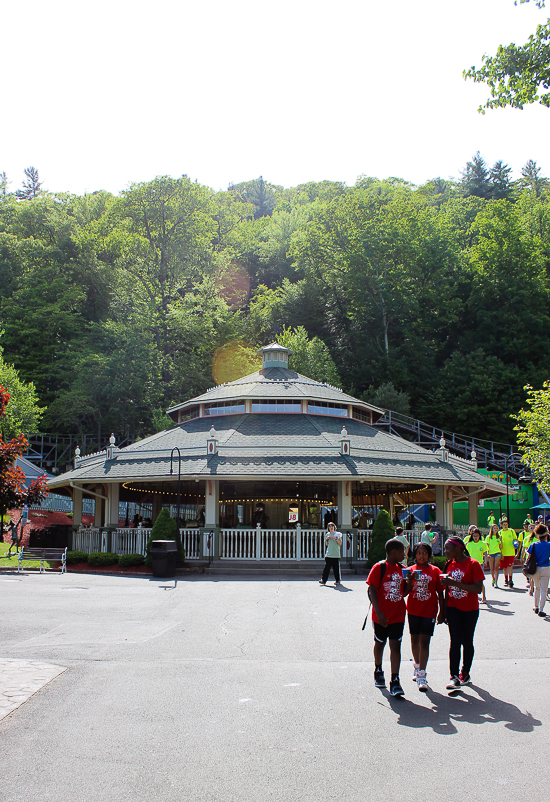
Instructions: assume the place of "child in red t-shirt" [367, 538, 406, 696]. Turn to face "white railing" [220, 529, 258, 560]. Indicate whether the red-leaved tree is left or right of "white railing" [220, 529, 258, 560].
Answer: left

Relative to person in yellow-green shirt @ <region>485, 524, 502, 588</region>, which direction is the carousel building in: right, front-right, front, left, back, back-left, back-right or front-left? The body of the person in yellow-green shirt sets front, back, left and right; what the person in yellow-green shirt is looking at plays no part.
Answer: back-right

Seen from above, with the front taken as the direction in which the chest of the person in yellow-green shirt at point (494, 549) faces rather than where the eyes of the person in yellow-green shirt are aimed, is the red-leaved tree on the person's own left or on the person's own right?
on the person's own right

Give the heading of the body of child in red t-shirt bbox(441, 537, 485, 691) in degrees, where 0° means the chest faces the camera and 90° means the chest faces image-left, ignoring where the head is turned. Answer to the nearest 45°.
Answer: approximately 45°

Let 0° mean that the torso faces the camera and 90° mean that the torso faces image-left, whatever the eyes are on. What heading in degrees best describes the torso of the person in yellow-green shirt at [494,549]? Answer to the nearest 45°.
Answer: approximately 0°

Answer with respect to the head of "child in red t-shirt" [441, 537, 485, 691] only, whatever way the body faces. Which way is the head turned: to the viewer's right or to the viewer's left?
to the viewer's left

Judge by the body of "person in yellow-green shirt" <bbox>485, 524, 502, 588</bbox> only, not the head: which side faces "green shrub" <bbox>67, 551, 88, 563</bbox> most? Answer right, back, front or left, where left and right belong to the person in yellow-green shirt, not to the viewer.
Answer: right

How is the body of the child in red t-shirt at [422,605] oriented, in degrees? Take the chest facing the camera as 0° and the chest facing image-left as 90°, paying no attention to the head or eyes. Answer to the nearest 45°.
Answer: approximately 0°

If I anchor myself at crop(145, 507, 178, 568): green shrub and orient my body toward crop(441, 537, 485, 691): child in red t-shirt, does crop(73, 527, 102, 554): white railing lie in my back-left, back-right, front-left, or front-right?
back-right

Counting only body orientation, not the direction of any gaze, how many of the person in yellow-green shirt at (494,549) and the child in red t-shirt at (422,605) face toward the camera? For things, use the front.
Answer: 2
